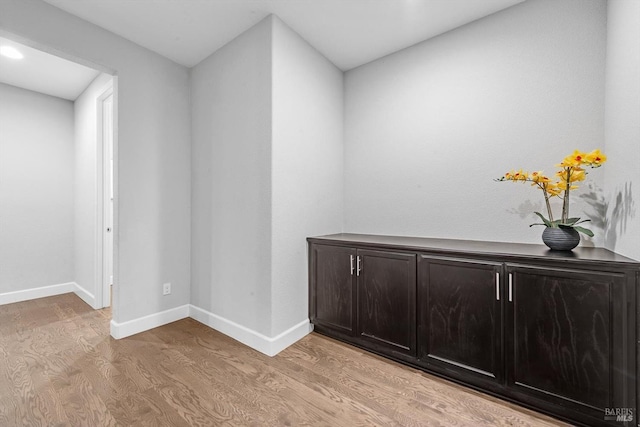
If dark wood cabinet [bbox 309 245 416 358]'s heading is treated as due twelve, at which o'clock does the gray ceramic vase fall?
The gray ceramic vase is roughly at 8 o'clock from the dark wood cabinet.

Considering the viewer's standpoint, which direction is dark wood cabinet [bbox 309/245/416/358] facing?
facing the viewer and to the left of the viewer
